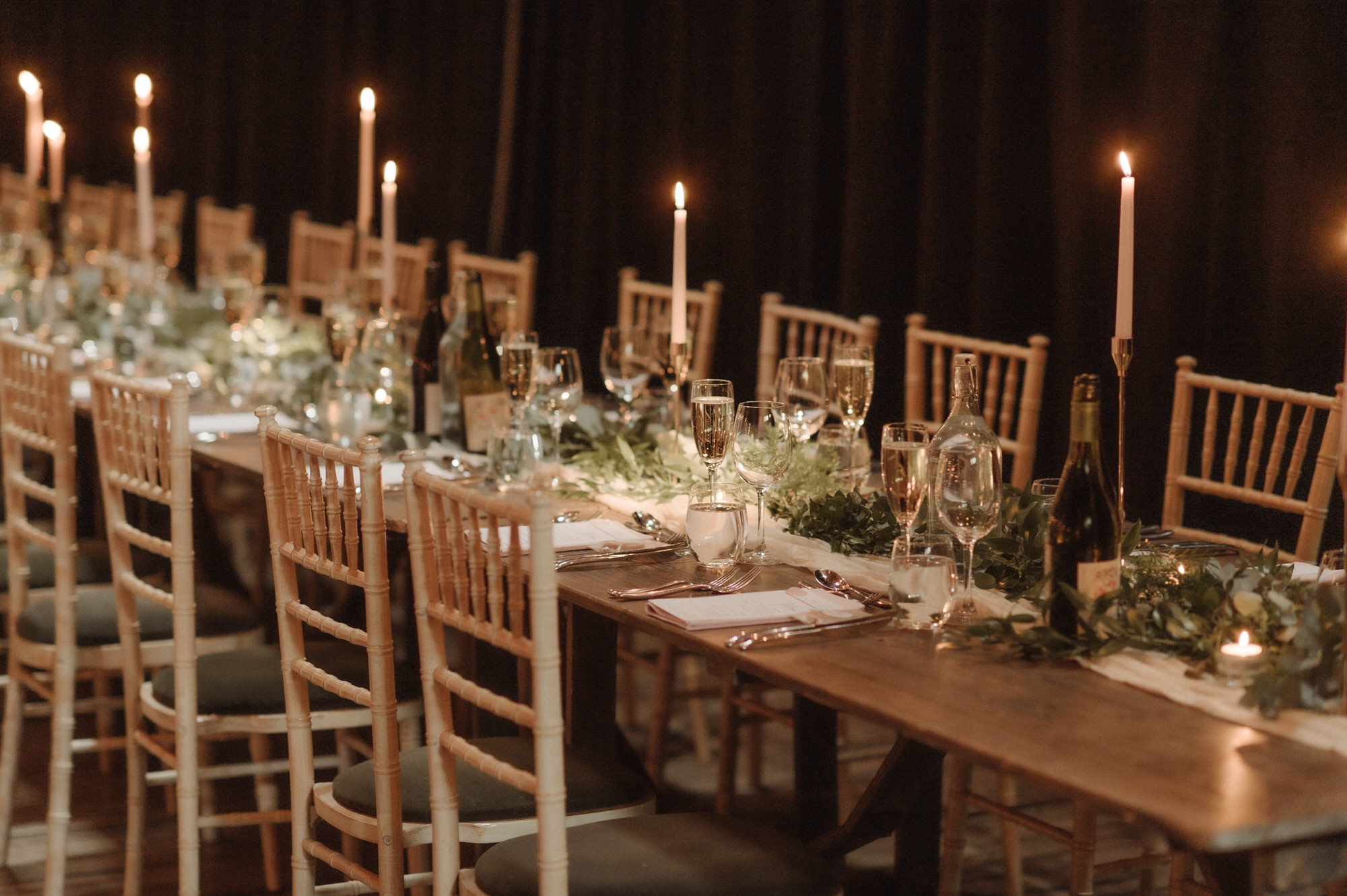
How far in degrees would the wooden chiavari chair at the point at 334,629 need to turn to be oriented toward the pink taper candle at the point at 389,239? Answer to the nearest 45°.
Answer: approximately 45° to its left

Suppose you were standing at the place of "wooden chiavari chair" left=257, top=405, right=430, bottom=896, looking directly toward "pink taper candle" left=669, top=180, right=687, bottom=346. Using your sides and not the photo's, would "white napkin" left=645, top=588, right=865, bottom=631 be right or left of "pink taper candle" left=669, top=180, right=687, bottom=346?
right

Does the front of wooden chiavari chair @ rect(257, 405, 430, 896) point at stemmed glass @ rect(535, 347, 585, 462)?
yes

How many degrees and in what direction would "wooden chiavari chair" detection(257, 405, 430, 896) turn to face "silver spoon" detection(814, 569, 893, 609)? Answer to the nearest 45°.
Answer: approximately 90° to its right

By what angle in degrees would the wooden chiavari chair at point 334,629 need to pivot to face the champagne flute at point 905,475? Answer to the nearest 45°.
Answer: approximately 90° to its right

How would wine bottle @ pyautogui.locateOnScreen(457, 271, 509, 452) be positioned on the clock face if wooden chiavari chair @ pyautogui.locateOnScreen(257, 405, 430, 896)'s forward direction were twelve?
The wine bottle is roughly at 11 o'clock from the wooden chiavari chair.

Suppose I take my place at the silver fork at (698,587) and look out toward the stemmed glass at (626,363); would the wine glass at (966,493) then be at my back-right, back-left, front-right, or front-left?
back-right

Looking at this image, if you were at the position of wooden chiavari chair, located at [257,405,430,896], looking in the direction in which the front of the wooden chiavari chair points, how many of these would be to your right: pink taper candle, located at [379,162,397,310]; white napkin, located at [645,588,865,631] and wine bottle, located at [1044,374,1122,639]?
2

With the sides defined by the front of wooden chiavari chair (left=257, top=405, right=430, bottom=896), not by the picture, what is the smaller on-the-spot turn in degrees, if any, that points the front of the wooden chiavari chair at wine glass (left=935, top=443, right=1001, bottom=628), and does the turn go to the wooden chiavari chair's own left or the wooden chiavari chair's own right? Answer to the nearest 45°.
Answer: approximately 90° to the wooden chiavari chair's own right

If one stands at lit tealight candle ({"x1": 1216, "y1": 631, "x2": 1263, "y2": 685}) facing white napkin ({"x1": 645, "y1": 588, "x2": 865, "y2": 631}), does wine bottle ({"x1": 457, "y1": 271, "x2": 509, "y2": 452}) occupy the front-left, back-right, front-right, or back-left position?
front-right

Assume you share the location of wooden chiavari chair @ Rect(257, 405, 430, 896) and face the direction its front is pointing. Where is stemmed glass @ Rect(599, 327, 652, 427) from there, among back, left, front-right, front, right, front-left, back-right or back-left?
front

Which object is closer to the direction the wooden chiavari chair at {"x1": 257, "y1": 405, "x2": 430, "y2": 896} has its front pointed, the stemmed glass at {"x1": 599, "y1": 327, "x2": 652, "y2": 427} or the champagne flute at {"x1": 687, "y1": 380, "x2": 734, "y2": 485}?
the champagne flute

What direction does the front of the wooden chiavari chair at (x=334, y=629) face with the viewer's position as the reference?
facing away from the viewer and to the right of the viewer

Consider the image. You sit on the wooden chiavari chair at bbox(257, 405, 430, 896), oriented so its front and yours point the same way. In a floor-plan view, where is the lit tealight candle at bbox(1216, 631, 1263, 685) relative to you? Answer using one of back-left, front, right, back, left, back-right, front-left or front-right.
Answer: right

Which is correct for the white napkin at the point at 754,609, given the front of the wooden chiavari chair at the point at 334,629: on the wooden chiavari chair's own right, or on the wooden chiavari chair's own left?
on the wooden chiavari chair's own right

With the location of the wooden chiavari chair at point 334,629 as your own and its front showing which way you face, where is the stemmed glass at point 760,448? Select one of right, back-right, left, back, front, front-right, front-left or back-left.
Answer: front-right

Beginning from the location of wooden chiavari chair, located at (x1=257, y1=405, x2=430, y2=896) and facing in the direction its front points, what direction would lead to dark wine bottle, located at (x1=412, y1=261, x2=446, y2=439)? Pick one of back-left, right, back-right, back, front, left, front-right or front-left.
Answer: front-left

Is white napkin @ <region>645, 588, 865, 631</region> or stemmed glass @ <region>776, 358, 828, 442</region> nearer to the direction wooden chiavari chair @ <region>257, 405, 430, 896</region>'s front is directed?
the stemmed glass
